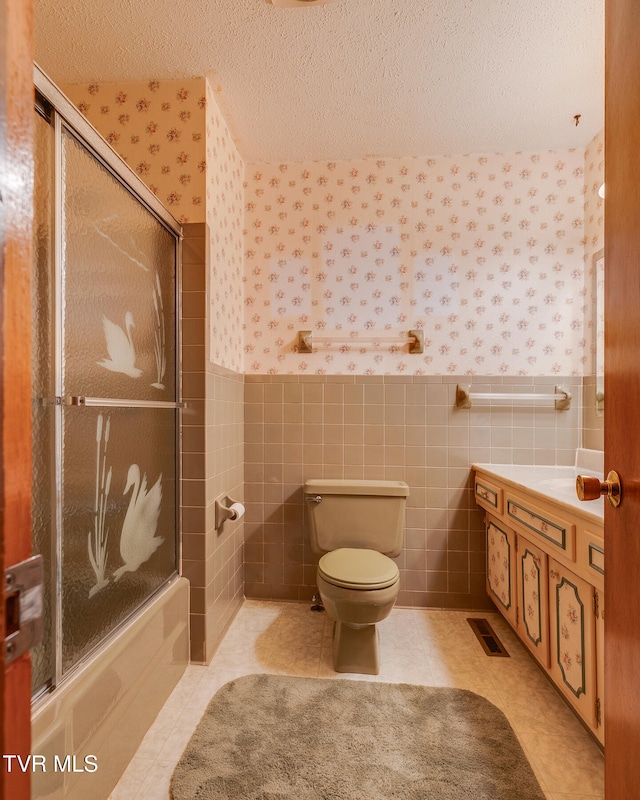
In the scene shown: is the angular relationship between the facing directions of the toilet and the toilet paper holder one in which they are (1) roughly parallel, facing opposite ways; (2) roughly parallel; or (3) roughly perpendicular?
roughly perpendicular

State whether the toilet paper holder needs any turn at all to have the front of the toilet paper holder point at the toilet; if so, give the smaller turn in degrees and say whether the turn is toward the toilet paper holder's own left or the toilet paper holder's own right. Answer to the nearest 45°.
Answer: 0° — it already faces it

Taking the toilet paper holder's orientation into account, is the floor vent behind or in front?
in front

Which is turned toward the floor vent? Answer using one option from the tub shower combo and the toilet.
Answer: the tub shower combo

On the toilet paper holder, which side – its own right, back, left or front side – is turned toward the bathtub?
right

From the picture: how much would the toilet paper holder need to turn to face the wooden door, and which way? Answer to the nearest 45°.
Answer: approximately 45° to its right

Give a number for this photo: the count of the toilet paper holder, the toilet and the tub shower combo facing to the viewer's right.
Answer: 2

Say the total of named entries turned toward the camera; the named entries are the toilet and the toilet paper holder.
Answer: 1

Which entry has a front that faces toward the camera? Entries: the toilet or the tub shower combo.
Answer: the toilet

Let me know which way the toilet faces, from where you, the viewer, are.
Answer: facing the viewer

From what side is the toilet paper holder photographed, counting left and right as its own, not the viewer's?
right

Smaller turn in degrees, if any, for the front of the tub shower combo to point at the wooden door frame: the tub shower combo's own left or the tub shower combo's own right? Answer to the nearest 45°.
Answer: approximately 90° to the tub shower combo's own right

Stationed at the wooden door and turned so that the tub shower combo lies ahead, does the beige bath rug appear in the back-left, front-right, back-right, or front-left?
front-right

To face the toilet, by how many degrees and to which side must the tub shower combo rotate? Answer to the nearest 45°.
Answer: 0° — it already faces it

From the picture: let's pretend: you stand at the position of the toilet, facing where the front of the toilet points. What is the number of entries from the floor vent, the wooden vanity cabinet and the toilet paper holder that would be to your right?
1

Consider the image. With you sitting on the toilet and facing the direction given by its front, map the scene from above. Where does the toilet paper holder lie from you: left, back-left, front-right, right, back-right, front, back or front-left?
right

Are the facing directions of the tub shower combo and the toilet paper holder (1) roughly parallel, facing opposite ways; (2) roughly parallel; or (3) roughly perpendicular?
roughly parallel

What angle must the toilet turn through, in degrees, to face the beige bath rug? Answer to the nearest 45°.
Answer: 0° — it already faces it
